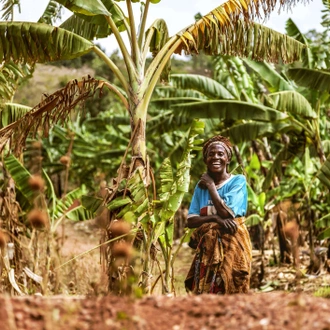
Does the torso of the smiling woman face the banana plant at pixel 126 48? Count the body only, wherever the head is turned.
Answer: no

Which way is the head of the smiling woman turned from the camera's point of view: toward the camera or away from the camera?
toward the camera

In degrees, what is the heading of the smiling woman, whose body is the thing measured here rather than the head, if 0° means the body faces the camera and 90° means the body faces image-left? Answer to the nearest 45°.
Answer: approximately 0°
